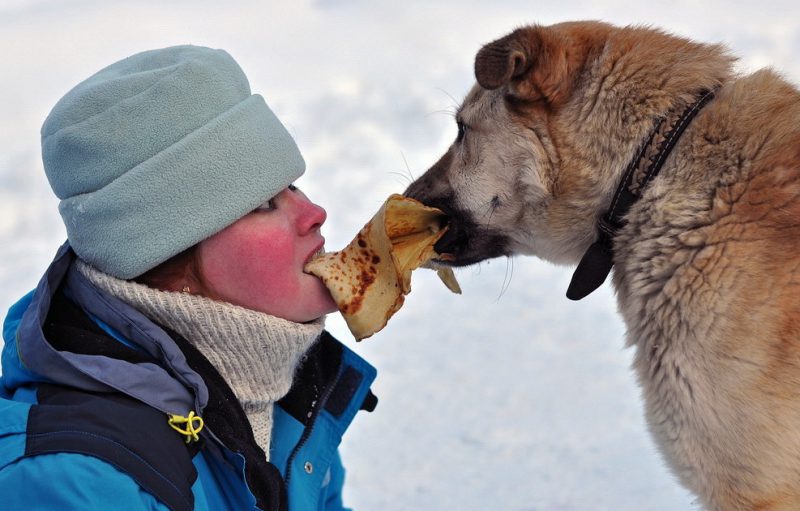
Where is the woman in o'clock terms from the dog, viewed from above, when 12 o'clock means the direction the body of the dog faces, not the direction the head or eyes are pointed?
The woman is roughly at 11 o'clock from the dog.

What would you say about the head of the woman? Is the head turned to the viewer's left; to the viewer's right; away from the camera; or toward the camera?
to the viewer's right

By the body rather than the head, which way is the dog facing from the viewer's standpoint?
to the viewer's left
